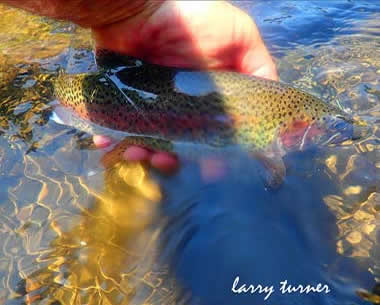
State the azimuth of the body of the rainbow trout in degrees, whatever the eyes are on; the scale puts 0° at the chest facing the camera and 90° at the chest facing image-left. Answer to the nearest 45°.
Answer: approximately 270°
